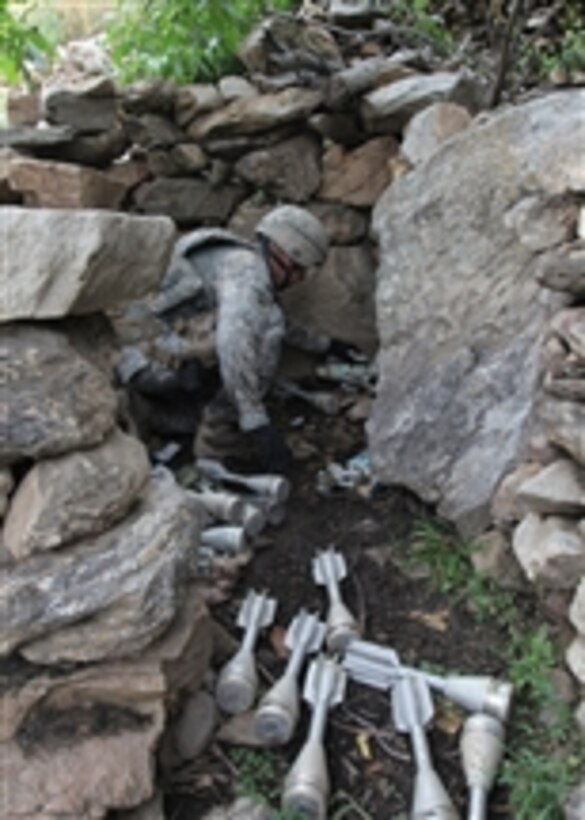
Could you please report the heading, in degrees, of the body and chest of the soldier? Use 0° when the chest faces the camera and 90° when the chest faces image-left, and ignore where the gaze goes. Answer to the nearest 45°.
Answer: approximately 270°

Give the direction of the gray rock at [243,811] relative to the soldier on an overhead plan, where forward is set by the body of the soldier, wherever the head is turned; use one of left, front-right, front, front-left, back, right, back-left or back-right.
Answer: right

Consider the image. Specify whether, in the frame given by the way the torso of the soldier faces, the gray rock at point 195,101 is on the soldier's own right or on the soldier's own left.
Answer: on the soldier's own left

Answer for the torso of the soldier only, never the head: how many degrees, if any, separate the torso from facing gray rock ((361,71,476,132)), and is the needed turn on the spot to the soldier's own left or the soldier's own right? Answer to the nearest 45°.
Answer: approximately 45° to the soldier's own left

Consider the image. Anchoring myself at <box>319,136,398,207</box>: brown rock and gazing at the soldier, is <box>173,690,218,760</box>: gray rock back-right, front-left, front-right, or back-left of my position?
front-left

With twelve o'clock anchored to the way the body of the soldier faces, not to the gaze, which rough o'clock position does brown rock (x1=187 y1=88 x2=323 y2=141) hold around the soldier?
The brown rock is roughly at 9 o'clock from the soldier.

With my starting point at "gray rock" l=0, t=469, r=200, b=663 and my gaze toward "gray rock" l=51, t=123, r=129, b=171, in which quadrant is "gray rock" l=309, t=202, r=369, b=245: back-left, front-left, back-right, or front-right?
front-right

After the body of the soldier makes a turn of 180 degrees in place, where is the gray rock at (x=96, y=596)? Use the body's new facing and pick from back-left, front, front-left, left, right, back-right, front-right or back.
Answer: left

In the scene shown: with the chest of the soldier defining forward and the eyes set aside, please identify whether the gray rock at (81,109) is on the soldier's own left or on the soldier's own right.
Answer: on the soldier's own left

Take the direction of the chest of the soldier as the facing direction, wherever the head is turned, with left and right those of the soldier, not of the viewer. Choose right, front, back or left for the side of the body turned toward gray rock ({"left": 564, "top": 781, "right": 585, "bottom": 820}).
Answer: right

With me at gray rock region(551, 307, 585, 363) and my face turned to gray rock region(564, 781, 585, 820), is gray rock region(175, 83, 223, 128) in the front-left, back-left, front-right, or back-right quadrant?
back-right

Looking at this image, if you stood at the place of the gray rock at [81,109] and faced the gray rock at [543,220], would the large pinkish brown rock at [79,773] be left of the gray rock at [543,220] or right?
right
